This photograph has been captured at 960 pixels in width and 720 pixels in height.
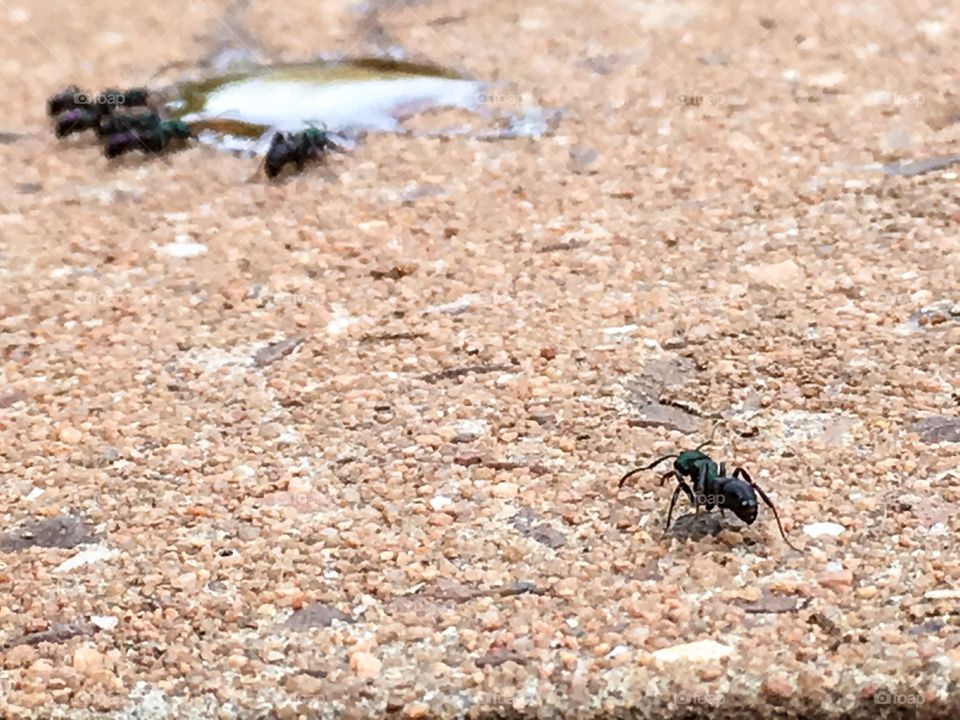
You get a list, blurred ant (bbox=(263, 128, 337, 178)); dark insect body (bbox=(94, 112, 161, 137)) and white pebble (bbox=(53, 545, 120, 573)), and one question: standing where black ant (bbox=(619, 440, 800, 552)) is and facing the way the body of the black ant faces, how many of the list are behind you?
0

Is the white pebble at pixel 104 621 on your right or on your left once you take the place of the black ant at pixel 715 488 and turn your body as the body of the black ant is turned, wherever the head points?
on your left

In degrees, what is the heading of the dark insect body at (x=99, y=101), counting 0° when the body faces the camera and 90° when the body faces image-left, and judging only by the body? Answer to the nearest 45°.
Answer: approximately 270°

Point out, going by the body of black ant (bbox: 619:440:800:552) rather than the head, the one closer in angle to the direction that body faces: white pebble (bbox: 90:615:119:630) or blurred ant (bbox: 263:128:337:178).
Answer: the blurred ant

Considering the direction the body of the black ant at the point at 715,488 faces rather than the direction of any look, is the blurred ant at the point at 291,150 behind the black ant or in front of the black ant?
in front

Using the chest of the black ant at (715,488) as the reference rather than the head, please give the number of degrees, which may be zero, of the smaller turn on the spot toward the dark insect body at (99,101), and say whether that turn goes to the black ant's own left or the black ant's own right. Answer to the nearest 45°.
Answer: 0° — it already faces it

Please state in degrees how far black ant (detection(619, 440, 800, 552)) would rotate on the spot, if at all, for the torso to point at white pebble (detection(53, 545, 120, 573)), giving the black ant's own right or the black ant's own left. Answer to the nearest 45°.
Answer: approximately 45° to the black ant's own left

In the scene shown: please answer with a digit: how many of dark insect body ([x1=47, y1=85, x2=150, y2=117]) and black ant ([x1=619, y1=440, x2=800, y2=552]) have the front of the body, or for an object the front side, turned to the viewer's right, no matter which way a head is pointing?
1

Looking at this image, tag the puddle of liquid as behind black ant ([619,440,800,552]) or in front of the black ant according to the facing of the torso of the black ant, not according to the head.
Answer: in front

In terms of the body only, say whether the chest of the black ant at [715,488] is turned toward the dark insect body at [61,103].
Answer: yes

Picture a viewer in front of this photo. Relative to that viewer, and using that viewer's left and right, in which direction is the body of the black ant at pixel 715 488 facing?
facing away from the viewer and to the left of the viewer
